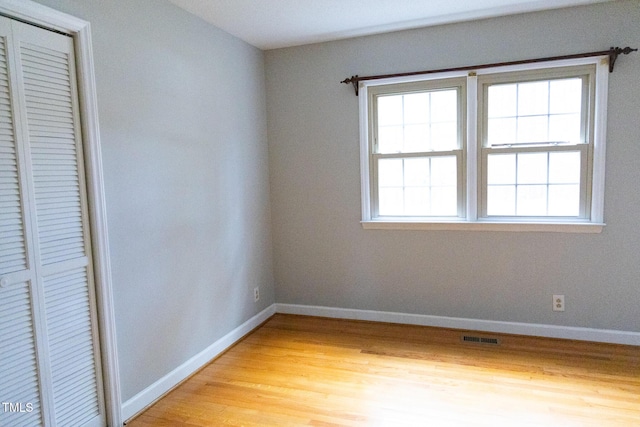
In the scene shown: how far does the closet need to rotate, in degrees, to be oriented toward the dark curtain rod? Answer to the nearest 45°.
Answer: approximately 45° to its left

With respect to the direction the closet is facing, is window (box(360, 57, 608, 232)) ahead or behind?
ahead

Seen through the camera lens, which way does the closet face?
facing the viewer and to the right of the viewer
